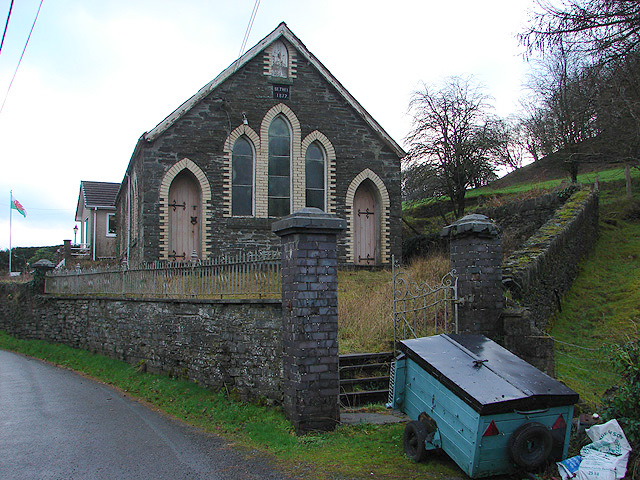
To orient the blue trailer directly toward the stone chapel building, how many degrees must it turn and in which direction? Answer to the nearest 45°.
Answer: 0° — it already faces it

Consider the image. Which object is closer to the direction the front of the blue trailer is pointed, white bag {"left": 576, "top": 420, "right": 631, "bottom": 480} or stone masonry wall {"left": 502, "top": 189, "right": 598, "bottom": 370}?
the stone masonry wall

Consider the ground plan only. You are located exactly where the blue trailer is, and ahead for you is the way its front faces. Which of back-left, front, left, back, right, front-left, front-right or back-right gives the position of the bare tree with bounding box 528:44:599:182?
front-right

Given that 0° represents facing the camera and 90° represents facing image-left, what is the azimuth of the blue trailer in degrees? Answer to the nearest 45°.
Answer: approximately 135°

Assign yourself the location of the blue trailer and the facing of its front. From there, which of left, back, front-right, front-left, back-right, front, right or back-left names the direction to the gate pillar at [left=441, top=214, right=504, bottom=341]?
front-right

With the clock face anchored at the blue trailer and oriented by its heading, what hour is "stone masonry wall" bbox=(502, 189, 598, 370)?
The stone masonry wall is roughly at 2 o'clock from the blue trailer.

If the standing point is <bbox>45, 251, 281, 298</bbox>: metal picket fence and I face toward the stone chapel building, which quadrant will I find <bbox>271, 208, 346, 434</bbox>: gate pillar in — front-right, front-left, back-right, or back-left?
back-right
